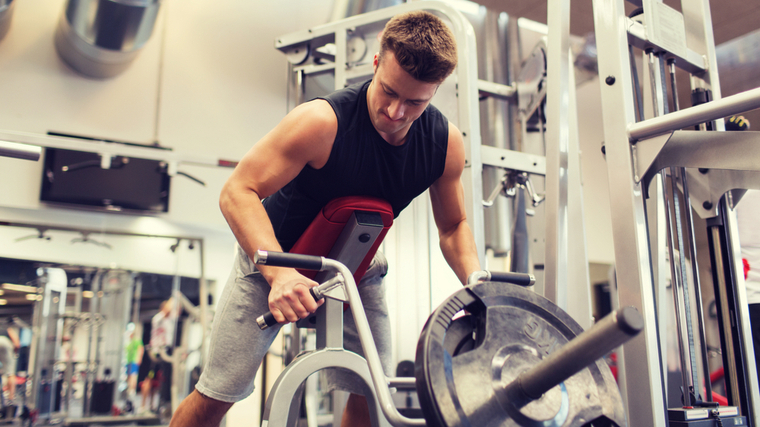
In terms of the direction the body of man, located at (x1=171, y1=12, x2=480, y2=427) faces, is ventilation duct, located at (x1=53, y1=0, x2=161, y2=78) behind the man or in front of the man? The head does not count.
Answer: behind

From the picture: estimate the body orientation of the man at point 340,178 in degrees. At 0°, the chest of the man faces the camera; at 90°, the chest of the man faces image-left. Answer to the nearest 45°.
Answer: approximately 315°

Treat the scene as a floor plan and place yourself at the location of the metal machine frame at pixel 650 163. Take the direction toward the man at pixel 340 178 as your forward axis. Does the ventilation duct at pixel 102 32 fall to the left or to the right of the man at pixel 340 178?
right

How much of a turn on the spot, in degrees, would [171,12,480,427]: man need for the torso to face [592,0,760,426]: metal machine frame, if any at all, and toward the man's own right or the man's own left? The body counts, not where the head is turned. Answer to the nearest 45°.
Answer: approximately 45° to the man's own left
